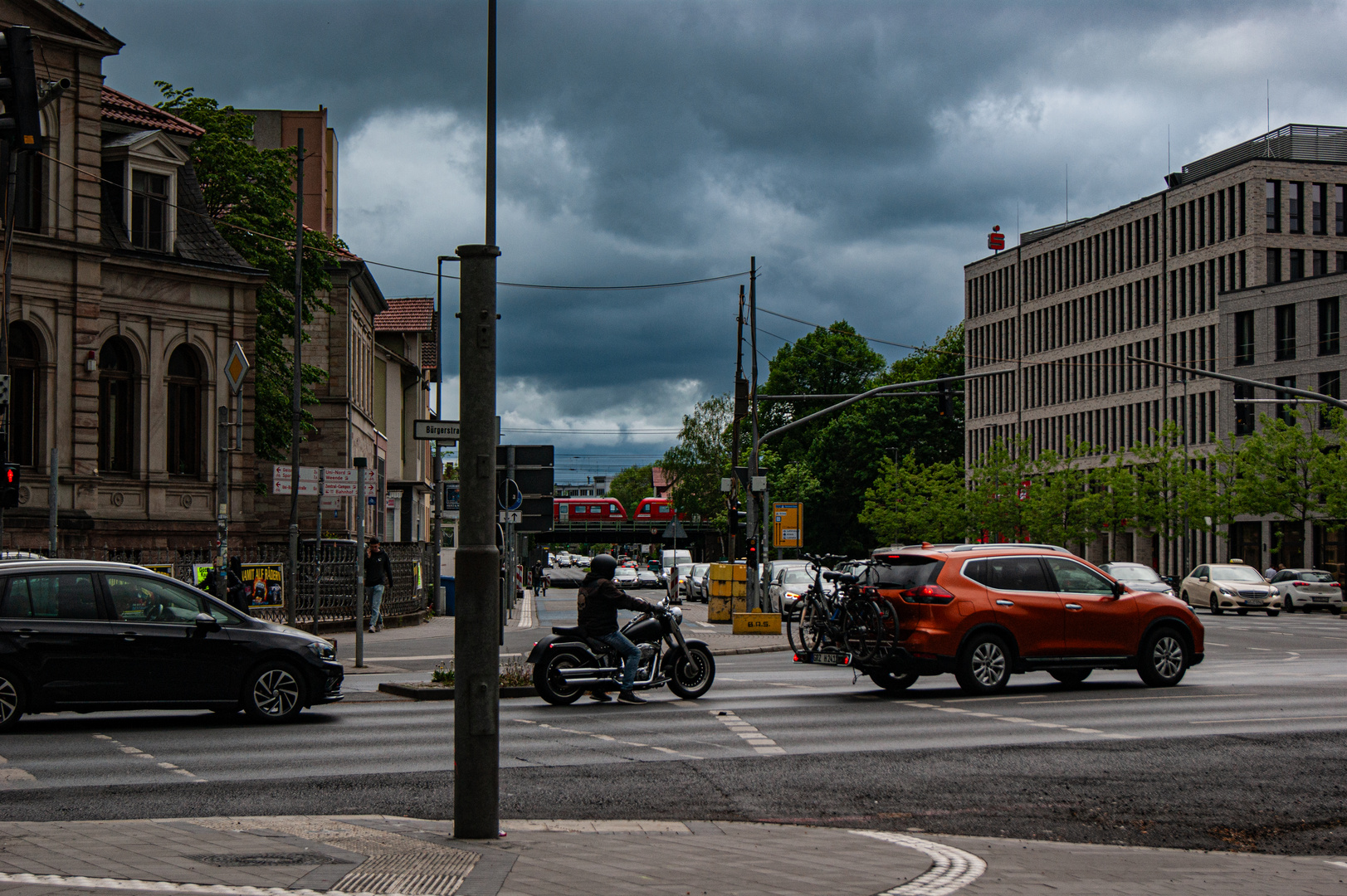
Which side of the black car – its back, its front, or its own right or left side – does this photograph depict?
right

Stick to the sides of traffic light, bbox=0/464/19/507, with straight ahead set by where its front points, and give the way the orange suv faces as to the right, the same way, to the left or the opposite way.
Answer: to the left

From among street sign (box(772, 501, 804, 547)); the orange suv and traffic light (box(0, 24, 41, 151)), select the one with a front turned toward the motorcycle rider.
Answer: the street sign

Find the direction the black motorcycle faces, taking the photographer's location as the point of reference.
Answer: facing to the right of the viewer

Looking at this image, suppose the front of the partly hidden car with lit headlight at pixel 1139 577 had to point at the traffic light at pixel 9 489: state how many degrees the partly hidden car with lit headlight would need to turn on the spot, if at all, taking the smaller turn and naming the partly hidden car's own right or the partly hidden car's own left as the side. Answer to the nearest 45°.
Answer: approximately 90° to the partly hidden car's own right

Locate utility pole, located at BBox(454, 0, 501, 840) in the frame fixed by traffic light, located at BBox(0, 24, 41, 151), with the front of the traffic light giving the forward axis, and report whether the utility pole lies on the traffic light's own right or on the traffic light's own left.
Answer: on the traffic light's own left

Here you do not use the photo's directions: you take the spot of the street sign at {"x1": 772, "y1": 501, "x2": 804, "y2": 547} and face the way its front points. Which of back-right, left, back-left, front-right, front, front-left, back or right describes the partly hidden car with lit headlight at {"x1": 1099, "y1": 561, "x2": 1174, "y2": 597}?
left

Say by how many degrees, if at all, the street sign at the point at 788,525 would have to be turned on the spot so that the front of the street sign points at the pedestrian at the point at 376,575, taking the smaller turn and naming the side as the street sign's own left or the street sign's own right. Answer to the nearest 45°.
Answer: approximately 45° to the street sign's own right

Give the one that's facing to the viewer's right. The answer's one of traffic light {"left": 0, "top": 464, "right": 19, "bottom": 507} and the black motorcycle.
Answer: the black motorcycle

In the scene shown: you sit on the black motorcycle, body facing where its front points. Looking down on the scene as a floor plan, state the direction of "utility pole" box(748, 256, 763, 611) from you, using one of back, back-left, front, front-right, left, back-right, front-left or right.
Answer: left

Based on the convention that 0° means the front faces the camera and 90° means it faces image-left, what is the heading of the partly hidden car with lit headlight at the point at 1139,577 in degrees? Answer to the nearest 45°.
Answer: approximately 315°

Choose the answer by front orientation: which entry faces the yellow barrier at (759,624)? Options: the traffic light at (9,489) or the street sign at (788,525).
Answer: the street sign
